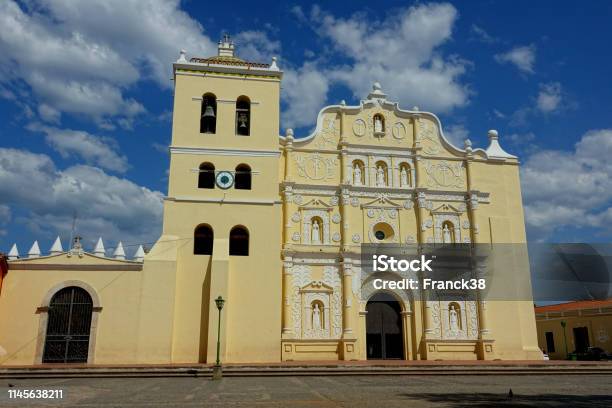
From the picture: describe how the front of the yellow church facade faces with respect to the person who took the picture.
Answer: facing the viewer
